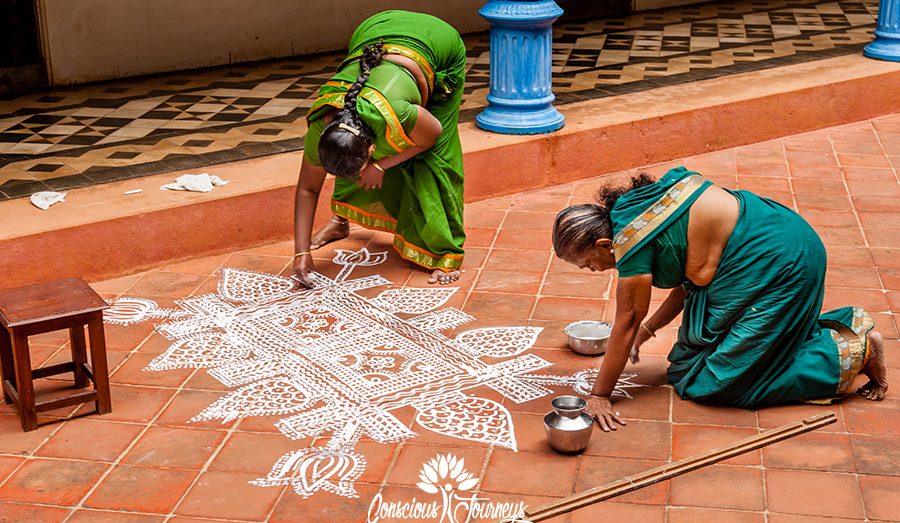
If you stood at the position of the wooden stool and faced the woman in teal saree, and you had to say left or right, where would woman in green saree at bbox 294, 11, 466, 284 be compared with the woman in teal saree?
left

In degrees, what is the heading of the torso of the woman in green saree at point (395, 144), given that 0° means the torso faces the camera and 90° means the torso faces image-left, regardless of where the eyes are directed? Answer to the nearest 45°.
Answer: approximately 45°

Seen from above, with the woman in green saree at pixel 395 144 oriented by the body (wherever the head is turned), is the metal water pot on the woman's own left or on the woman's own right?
on the woman's own left

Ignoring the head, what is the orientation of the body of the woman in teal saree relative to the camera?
to the viewer's left

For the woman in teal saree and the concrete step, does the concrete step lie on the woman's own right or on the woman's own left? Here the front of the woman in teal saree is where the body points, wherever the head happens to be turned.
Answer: on the woman's own right

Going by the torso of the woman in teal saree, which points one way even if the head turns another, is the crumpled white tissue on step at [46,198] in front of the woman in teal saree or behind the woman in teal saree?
in front

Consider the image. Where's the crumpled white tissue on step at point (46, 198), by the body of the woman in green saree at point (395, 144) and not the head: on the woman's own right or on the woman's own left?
on the woman's own right

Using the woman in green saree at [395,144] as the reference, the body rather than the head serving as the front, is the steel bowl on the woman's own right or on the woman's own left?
on the woman's own left

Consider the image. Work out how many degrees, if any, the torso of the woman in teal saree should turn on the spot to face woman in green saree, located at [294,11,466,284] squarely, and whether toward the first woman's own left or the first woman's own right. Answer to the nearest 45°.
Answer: approximately 45° to the first woman's own right

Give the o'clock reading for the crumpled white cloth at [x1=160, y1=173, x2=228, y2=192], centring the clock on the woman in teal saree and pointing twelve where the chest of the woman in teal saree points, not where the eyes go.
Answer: The crumpled white cloth is roughly at 1 o'clock from the woman in teal saree.

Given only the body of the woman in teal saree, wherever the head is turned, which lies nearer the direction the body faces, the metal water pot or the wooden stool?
the wooden stool

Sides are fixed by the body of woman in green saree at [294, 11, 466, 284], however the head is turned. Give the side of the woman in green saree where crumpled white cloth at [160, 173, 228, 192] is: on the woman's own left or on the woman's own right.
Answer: on the woman's own right

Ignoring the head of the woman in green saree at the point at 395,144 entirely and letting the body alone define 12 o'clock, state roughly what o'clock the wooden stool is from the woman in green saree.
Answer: The wooden stool is roughly at 12 o'clock from the woman in green saree.

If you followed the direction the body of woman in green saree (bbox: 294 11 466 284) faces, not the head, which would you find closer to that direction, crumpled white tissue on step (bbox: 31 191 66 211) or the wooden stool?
the wooden stool
